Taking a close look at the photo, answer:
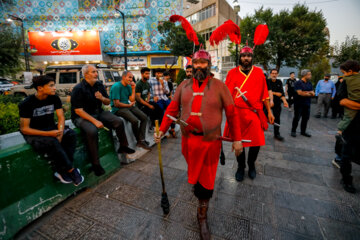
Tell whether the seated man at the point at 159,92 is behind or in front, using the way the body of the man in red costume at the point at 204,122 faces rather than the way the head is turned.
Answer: behind

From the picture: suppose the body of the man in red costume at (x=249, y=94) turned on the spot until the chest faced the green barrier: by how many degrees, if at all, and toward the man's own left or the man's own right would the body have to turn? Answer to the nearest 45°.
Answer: approximately 45° to the man's own right

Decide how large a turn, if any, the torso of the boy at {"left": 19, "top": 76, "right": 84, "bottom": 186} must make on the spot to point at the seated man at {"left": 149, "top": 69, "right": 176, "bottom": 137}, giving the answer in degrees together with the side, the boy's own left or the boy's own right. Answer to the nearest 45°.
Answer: approximately 90° to the boy's own left

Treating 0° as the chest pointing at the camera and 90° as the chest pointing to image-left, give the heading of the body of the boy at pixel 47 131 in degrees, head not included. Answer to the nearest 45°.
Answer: approximately 315°

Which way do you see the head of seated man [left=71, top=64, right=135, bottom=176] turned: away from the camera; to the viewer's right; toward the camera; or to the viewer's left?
to the viewer's right

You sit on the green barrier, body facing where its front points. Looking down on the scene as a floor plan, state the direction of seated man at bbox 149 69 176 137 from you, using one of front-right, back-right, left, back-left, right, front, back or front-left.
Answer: left

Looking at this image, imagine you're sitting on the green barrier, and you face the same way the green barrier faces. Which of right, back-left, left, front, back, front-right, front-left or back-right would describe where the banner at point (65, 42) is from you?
back-left

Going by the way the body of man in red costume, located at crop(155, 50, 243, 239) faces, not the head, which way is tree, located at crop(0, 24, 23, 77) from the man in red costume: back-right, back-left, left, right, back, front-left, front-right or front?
back-right

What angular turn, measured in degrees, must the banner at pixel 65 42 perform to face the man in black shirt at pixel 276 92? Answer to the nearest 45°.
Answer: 0° — it already faces them

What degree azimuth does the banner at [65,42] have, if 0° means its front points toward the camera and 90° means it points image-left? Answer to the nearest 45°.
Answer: approximately 0°

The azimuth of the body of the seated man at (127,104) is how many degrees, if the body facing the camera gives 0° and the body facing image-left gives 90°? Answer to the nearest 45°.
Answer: approximately 315°

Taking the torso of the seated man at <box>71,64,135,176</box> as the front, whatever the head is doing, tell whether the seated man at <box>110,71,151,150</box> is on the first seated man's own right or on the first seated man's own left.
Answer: on the first seated man's own left
